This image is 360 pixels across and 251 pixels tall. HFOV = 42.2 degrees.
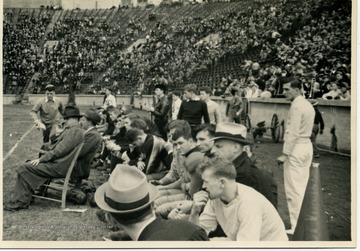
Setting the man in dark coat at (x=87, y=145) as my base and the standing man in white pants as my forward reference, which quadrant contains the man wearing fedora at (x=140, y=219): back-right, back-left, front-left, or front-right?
front-right

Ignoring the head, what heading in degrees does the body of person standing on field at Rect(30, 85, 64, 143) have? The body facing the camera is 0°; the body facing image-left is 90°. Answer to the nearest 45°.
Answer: approximately 0°

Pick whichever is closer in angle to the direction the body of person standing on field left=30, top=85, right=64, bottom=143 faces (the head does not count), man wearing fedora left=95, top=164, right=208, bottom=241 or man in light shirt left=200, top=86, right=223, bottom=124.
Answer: the man wearing fedora

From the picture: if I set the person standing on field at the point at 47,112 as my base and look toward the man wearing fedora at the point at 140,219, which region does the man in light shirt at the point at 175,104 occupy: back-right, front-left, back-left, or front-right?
front-left

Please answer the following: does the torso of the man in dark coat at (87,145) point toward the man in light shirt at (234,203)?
no

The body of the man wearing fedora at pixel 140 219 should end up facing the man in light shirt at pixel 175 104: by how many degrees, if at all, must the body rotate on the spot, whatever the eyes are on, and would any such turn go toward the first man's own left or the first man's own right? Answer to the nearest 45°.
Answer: approximately 45° to the first man's own right

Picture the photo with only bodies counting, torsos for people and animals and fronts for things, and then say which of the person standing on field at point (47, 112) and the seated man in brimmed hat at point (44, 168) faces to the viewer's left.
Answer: the seated man in brimmed hat

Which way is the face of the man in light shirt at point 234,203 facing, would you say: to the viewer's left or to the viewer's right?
to the viewer's left

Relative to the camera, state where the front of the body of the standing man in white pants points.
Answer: to the viewer's left

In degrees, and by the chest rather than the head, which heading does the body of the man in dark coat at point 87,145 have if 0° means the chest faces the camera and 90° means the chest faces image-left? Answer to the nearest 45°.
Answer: approximately 90°

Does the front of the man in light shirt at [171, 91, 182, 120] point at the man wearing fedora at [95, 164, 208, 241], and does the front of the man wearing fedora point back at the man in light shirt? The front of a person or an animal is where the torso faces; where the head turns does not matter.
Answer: no

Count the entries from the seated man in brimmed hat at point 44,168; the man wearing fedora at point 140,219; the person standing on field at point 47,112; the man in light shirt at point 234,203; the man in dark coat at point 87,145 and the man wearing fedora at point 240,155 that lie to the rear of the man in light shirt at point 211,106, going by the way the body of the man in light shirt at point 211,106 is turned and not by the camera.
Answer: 0

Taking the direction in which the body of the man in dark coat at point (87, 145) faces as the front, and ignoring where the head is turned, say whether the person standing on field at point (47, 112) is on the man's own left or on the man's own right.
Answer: on the man's own right

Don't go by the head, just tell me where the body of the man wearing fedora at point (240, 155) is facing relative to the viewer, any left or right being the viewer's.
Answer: facing to the left of the viewer

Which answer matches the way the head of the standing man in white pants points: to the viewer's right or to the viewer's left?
to the viewer's left

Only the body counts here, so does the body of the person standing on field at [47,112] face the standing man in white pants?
no

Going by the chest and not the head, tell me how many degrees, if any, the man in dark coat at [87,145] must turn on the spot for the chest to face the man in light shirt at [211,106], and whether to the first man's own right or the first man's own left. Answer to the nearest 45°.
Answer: approximately 180°

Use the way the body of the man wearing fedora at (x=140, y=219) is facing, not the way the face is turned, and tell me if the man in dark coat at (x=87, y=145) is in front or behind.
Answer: in front
